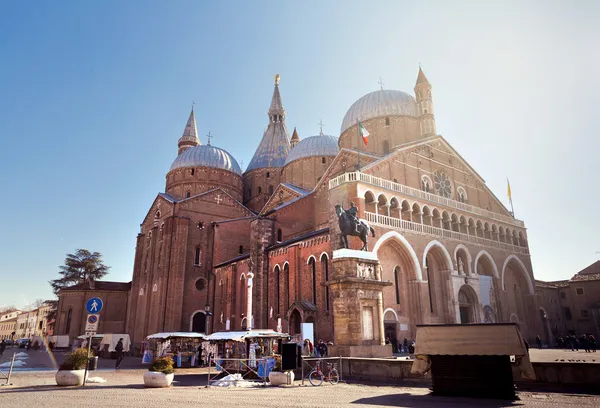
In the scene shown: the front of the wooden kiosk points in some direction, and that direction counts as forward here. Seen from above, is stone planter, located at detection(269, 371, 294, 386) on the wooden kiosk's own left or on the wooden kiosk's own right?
on the wooden kiosk's own right

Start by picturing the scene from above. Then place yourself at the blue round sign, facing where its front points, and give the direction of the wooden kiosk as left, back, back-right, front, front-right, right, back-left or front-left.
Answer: front-left

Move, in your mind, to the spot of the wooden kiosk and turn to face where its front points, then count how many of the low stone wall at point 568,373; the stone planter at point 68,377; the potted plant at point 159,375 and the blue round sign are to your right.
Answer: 3

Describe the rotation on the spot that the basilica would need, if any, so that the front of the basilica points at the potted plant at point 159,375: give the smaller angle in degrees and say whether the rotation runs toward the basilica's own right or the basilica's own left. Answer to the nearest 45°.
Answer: approximately 45° to the basilica's own right

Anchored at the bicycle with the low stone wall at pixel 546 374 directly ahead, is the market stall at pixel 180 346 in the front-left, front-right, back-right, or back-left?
back-left

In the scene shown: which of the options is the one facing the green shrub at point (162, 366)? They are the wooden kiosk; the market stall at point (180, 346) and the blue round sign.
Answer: the market stall

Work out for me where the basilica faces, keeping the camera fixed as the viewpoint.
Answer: facing the viewer and to the right of the viewer

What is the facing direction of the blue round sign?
toward the camera

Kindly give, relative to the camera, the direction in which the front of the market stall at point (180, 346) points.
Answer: facing the viewer

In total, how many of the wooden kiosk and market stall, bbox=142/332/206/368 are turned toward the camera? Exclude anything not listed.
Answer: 2

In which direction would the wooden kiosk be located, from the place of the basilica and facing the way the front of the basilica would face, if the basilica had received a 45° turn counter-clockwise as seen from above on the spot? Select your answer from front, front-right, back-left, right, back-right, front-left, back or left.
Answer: right

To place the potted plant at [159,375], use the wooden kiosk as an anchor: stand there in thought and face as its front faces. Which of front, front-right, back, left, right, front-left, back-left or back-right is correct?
right

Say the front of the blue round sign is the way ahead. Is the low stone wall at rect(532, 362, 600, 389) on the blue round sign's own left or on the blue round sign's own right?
on the blue round sign's own left

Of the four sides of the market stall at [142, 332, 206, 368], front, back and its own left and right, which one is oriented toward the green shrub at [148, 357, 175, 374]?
front

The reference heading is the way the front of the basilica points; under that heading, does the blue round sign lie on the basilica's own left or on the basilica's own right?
on the basilica's own right

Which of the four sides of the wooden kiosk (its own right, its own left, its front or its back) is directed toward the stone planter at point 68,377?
right

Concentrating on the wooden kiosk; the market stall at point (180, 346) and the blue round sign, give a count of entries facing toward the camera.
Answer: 3
